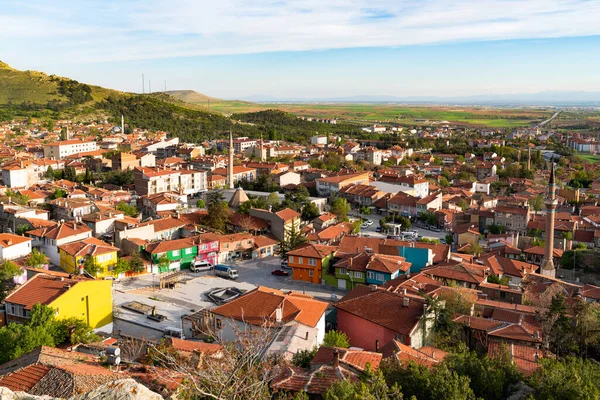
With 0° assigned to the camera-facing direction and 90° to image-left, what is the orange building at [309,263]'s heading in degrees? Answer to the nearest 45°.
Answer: approximately 45°

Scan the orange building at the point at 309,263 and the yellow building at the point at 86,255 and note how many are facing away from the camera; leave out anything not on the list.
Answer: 0

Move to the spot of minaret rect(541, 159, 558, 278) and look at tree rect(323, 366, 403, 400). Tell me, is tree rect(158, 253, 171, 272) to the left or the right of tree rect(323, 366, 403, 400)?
right

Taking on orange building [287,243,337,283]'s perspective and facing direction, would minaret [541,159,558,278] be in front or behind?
behind

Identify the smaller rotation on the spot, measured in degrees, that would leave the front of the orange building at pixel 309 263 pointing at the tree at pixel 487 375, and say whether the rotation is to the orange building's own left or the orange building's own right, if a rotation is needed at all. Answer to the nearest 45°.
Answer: approximately 45° to the orange building's own left

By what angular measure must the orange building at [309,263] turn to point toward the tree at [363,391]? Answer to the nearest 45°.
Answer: approximately 45° to its left

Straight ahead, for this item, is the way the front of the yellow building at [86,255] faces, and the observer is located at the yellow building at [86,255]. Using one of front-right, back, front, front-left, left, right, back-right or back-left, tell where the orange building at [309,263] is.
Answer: front-left

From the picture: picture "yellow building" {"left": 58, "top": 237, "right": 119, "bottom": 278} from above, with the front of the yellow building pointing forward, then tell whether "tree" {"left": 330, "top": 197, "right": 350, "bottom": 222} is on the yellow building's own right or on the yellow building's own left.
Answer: on the yellow building's own left

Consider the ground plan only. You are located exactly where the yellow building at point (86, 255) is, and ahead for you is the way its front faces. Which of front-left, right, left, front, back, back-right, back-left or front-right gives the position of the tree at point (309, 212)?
left

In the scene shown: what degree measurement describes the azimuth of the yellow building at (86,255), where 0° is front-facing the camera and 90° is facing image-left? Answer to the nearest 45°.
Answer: approximately 315°

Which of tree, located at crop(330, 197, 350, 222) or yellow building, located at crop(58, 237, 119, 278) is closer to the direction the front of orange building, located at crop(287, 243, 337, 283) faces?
the yellow building
